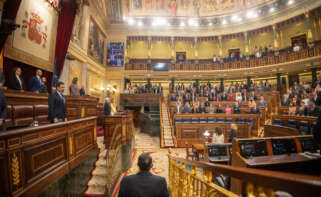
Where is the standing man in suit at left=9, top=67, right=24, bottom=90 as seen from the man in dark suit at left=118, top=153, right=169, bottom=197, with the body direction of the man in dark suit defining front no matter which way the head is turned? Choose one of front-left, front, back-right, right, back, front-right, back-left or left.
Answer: front-left

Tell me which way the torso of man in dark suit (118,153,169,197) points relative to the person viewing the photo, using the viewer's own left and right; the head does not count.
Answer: facing away from the viewer

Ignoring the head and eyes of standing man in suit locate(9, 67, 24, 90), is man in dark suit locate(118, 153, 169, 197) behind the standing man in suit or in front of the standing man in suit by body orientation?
in front

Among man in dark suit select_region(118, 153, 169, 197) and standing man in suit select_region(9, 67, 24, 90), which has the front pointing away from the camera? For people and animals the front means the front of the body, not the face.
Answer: the man in dark suit

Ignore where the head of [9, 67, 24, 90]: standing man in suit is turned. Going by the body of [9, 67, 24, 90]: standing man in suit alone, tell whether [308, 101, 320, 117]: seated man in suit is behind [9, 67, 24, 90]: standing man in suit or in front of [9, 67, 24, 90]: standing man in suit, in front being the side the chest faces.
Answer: in front

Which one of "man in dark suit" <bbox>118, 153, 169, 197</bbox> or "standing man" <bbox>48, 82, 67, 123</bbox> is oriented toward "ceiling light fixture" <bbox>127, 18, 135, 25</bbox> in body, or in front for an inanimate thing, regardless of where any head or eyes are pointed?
the man in dark suit

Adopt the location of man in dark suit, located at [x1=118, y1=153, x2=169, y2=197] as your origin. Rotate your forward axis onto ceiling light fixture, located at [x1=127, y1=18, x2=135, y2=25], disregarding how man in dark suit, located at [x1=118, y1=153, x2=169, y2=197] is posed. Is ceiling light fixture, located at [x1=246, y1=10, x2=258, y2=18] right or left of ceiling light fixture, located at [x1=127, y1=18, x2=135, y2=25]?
right

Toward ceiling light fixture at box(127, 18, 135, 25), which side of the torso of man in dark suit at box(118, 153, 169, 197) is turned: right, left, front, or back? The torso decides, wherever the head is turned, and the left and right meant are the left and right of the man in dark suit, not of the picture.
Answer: front

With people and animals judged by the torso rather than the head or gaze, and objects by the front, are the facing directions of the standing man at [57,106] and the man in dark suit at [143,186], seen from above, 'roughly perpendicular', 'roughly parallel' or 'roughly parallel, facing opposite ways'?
roughly perpendicular

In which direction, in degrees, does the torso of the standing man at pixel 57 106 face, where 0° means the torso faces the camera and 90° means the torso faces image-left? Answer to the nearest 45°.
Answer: approximately 315°

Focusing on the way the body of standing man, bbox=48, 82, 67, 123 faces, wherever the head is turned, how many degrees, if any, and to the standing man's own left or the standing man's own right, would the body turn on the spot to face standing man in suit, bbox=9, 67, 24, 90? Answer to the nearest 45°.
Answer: approximately 180°
